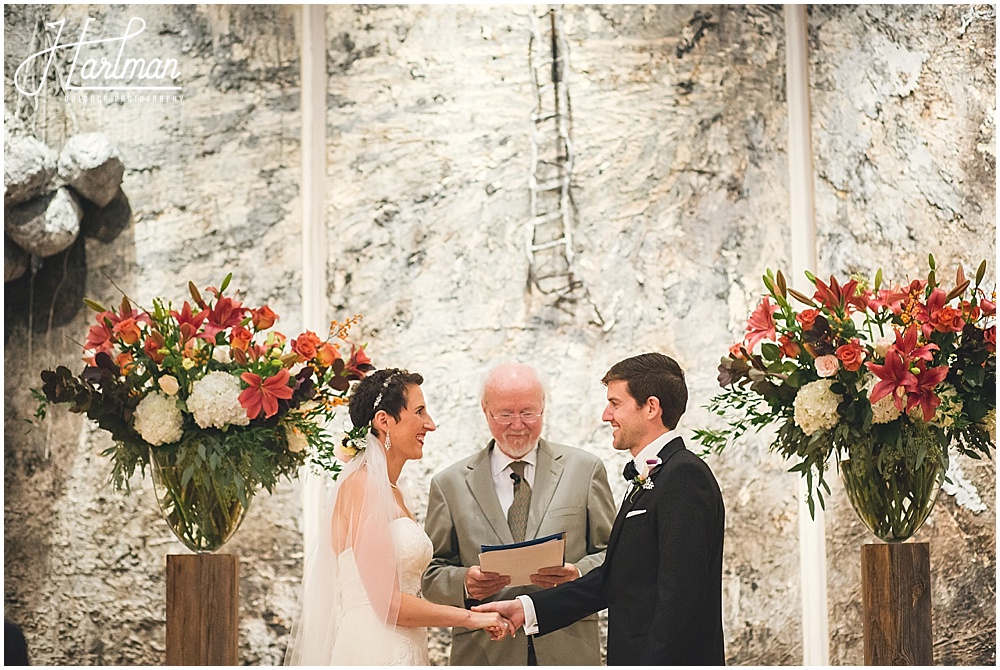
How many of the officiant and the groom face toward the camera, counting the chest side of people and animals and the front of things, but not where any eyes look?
1

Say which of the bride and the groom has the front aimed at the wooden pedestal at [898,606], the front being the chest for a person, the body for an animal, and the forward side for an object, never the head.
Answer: the bride

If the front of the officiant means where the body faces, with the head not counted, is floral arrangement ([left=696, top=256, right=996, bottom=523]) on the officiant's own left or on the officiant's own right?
on the officiant's own left

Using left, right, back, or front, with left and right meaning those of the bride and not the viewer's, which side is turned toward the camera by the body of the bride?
right

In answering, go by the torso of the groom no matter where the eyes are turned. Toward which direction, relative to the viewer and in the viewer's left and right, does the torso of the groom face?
facing to the left of the viewer

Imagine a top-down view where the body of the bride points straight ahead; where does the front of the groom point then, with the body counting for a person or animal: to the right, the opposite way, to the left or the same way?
the opposite way

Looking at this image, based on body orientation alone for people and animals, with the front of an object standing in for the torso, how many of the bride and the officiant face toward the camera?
1

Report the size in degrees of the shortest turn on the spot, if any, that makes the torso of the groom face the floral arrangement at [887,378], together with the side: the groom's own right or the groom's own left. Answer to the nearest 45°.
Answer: approximately 180°

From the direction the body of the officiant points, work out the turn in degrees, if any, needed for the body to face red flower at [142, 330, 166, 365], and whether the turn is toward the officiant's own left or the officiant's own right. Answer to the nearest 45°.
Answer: approximately 45° to the officiant's own right
